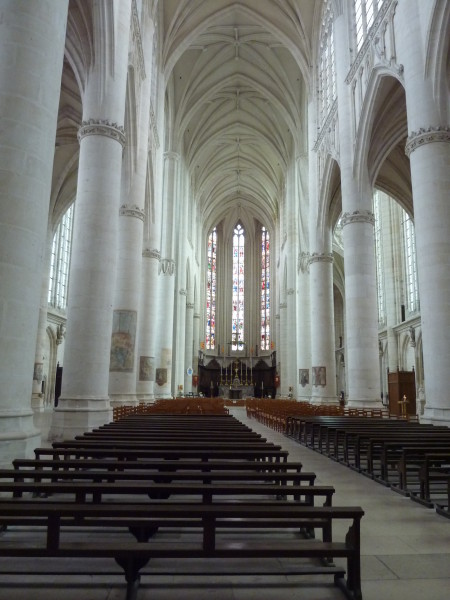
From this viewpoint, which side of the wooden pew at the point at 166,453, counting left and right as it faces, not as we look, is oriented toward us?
back

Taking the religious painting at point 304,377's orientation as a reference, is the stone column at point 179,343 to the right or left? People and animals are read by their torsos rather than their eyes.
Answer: on its right

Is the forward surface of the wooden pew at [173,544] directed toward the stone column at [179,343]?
yes

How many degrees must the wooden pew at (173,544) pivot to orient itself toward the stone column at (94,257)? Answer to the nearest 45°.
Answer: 0° — it already faces it

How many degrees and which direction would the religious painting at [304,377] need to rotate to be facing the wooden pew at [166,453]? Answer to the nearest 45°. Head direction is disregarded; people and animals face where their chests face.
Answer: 0° — it already faces it

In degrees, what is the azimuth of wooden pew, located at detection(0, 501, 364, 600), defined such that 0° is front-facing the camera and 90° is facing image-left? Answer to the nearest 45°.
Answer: approximately 180°

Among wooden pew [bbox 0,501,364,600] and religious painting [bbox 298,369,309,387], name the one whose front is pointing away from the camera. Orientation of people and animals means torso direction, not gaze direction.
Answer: the wooden pew

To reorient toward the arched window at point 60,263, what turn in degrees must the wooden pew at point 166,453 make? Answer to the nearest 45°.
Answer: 0° — it already faces it

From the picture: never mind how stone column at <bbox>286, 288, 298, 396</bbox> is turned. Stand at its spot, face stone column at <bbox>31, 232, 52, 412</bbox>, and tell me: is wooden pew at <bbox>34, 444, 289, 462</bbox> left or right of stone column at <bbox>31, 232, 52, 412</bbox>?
left
